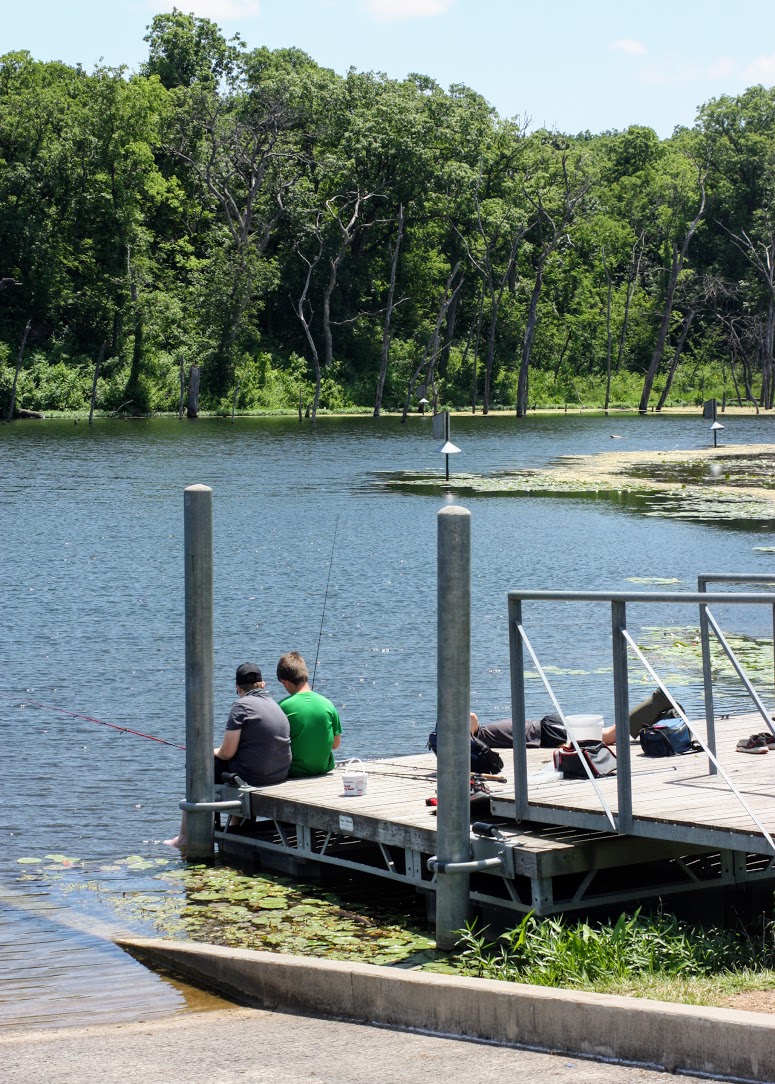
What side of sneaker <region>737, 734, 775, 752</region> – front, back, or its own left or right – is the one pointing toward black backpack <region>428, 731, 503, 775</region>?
front

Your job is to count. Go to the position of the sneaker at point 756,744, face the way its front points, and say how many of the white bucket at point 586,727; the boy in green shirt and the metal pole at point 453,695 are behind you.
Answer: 0

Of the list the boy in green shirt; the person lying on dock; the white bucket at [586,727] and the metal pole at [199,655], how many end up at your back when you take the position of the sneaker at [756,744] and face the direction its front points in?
0

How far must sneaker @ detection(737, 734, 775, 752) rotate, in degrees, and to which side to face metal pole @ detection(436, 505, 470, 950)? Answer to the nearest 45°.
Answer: approximately 45° to its left

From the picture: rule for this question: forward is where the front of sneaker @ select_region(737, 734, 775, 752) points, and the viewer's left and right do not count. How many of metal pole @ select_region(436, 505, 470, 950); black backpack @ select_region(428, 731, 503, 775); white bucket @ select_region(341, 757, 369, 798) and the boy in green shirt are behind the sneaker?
0

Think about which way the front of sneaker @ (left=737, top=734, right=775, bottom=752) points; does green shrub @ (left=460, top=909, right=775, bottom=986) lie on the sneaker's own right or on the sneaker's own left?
on the sneaker's own left

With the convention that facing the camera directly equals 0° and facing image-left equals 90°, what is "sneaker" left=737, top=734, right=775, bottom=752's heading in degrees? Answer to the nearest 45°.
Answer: approximately 90°

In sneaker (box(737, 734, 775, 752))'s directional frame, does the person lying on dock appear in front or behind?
in front

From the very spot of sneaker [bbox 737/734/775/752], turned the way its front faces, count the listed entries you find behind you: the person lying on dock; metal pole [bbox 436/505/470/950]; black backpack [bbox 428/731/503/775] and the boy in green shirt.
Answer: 0

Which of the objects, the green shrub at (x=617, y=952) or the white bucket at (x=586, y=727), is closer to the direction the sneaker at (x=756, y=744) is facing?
the white bucket

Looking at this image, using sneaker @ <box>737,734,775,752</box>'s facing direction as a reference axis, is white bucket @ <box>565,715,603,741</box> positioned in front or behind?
in front

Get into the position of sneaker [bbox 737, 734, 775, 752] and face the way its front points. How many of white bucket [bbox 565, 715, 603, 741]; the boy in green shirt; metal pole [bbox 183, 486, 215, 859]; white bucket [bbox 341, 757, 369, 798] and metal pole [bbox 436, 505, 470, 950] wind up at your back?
0

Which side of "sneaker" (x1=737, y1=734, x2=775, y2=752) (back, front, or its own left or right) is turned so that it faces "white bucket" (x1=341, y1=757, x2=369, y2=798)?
front

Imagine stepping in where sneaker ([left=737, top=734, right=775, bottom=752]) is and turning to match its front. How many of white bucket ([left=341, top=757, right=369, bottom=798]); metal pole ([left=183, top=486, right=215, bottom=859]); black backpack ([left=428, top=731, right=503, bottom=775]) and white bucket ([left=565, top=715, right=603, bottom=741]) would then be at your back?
0
